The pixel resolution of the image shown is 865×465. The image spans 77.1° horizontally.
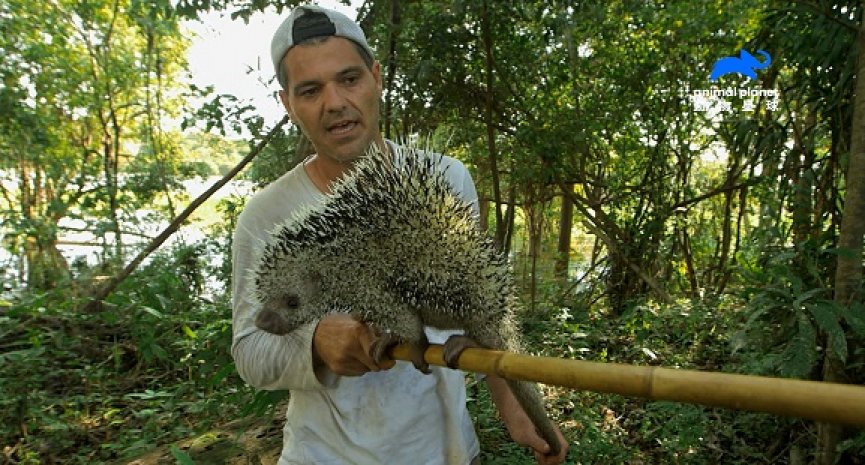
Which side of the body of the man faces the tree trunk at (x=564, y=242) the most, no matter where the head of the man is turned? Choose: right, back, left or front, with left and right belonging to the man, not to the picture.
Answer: back

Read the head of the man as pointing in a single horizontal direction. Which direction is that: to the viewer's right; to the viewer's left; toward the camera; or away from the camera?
toward the camera

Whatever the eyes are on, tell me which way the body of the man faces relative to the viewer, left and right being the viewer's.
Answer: facing the viewer

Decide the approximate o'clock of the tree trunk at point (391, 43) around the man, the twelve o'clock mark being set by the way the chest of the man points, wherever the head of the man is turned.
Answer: The tree trunk is roughly at 6 o'clock from the man.

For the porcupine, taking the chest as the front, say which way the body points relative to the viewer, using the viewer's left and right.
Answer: facing to the left of the viewer

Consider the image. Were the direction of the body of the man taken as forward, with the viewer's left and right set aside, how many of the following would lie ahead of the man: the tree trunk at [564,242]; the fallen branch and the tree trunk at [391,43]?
0

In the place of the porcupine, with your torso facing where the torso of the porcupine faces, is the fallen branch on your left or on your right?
on your right

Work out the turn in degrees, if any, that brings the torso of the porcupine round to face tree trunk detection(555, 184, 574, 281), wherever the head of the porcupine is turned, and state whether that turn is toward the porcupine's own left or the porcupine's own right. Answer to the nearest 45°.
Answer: approximately 90° to the porcupine's own right

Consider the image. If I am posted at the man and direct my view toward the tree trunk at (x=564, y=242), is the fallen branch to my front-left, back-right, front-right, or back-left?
front-left

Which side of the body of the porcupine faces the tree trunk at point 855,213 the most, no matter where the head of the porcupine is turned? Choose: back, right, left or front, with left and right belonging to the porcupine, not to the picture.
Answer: back

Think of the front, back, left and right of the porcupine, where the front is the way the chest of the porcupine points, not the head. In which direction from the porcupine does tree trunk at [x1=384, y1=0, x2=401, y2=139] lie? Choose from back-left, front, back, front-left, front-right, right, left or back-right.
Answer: right

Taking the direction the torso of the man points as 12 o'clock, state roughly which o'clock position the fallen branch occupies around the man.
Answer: The fallen branch is roughly at 5 o'clock from the man.

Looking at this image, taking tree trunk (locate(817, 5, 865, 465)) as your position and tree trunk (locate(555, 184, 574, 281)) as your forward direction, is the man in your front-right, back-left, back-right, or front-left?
back-left
